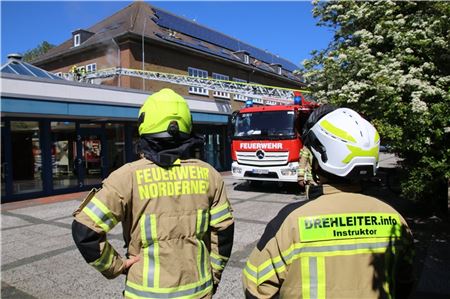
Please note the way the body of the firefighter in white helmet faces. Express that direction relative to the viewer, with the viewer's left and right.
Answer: facing away from the viewer and to the left of the viewer

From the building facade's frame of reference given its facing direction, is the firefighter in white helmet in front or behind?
in front

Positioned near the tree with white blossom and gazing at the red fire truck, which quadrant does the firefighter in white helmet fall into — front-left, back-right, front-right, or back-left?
back-left

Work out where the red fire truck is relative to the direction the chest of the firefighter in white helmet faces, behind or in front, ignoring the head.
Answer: in front

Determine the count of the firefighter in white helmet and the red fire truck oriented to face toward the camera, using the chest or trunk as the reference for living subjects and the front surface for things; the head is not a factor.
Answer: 1

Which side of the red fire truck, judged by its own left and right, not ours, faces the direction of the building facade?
right

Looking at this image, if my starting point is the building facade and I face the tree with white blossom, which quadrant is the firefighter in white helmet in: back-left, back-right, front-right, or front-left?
front-right

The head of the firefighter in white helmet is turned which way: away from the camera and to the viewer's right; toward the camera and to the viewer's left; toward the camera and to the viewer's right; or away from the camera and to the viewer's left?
away from the camera and to the viewer's left

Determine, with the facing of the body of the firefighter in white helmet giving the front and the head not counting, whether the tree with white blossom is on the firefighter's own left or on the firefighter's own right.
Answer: on the firefighter's own right

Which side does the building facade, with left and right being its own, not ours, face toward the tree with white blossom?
front

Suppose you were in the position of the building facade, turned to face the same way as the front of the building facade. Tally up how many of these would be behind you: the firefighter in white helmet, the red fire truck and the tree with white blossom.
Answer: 0

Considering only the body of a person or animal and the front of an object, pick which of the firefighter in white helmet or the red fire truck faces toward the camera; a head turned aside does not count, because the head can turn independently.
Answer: the red fire truck

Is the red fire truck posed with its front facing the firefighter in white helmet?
yes

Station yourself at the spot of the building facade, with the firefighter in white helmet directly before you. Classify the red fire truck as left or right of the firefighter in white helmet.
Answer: left

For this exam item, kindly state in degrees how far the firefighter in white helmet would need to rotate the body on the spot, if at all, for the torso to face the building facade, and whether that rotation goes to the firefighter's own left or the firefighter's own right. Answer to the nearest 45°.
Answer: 0° — they already face it

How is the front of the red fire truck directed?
toward the camera

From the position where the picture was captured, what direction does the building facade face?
facing the viewer and to the right of the viewer
